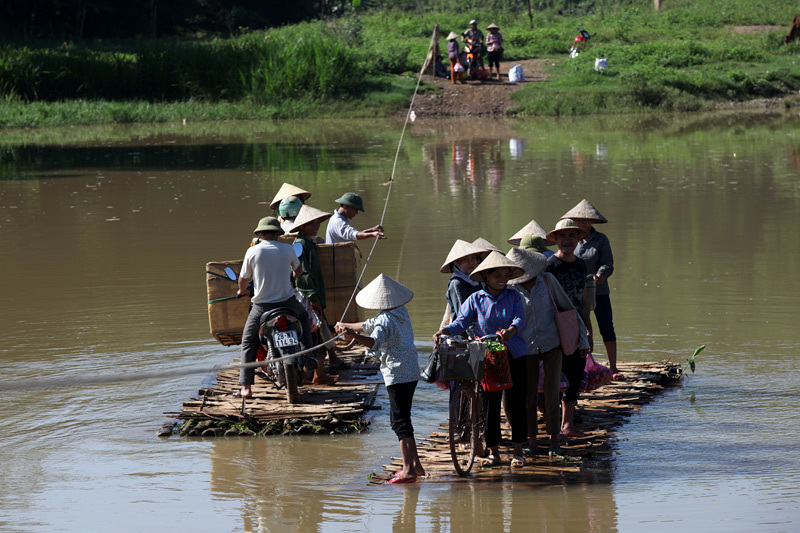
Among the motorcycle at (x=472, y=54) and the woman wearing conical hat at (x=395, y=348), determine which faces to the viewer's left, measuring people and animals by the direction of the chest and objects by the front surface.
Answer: the woman wearing conical hat

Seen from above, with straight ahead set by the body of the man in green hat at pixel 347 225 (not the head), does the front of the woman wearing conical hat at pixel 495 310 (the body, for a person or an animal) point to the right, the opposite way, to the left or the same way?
to the right

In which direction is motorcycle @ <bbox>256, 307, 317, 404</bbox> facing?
away from the camera

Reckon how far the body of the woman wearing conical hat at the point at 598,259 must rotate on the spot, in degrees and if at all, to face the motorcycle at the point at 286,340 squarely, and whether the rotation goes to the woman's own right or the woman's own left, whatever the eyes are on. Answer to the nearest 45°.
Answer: approximately 45° to the woman's own right

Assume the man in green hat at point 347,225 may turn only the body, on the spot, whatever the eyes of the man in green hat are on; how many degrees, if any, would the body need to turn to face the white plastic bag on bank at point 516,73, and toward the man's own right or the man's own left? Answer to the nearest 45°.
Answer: approximately 90° to the man's own left

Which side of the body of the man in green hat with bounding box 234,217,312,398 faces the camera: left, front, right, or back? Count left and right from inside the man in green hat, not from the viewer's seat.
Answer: back

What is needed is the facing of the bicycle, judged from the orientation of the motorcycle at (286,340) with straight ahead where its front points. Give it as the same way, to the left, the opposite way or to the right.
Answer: the opposite way

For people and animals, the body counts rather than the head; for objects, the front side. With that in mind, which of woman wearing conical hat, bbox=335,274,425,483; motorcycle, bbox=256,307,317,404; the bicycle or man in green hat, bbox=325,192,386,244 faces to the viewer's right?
the man in green hat

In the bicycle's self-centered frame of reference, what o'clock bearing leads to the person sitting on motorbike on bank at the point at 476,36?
The person sitting on motorbike on bank is roughly at 6 o'clock from the bicycle.

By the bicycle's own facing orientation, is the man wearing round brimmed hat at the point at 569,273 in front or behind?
behind

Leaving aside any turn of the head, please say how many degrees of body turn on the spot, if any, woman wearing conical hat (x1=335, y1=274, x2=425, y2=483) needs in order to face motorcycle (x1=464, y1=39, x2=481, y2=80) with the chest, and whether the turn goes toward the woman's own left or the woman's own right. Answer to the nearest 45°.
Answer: approximately 90° to the woman's own right

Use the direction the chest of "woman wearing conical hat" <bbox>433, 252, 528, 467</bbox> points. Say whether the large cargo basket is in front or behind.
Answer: behind

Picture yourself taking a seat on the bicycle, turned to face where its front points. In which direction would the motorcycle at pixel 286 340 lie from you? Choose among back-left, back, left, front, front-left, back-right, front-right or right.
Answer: back-right

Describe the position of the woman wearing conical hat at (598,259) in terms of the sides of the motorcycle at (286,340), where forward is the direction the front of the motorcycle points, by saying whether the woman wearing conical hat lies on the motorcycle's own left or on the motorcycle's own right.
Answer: on the motorcycle's own right
